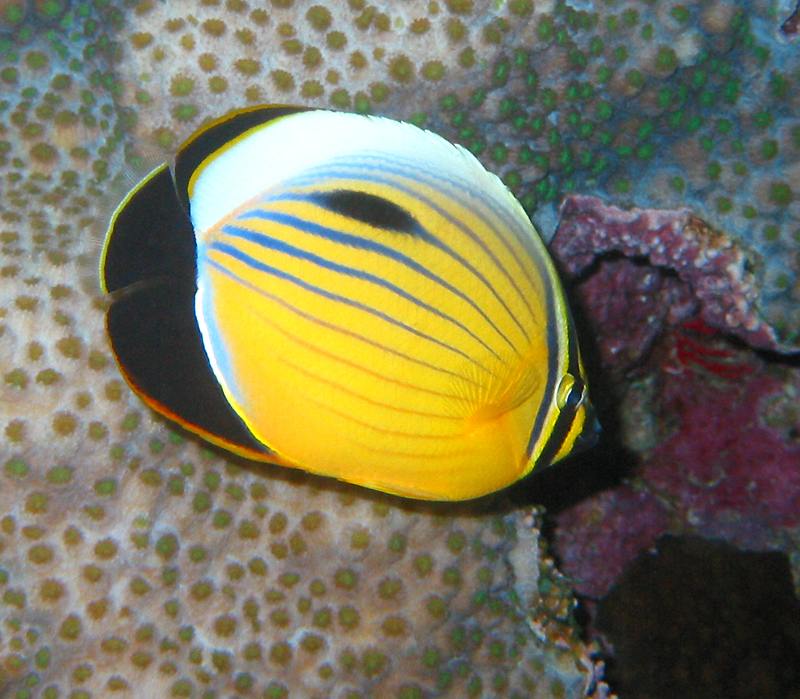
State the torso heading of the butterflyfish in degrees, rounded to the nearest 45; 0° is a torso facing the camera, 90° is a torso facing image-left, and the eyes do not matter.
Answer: approximately 270°

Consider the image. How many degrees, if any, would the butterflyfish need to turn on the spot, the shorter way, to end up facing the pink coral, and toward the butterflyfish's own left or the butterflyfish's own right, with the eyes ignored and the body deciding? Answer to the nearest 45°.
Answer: approximately 45° to the butterflyfish's own left
